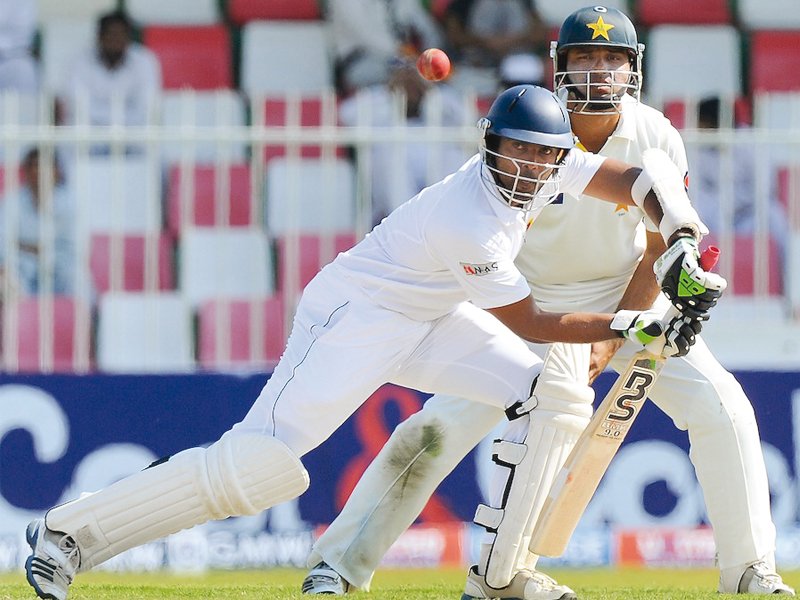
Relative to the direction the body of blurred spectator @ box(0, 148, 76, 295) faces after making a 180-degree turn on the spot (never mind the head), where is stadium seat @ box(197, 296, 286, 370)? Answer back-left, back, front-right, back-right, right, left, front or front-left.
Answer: right

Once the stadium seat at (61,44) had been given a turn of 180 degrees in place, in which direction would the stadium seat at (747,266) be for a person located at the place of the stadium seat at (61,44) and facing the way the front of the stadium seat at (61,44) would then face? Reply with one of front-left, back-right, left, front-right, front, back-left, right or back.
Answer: back-right

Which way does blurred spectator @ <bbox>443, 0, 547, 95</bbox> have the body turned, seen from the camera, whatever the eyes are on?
toward the camera

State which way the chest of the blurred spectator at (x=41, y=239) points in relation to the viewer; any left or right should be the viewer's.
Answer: facing the viewer

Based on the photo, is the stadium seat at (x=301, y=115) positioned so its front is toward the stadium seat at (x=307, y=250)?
yes

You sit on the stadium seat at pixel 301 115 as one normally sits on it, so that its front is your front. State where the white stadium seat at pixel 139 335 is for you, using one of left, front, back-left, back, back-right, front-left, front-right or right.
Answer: front-right

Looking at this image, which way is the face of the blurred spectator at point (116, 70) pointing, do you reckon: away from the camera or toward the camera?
toward the camera

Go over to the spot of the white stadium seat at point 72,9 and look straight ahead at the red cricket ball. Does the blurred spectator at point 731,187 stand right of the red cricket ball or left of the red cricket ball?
left

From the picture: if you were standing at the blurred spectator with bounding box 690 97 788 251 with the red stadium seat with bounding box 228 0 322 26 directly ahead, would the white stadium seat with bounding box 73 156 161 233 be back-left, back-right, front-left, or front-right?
front-left

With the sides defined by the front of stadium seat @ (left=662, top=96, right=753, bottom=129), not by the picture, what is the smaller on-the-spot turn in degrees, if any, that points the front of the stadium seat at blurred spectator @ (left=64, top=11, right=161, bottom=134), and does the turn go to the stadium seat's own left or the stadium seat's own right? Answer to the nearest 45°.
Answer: approximately 90° to the stadium seat's own right

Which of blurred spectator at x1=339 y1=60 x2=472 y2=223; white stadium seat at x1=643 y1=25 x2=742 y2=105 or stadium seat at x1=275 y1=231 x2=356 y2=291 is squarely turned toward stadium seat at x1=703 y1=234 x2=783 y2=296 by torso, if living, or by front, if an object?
the white stadium seat

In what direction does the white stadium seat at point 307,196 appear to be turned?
toward the camera

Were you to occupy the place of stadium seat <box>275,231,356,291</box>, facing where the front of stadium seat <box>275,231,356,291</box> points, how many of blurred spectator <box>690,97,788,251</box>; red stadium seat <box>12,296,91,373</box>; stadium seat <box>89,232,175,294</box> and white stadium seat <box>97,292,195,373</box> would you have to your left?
1

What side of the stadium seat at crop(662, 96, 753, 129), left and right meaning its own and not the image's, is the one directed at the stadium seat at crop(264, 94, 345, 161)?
right

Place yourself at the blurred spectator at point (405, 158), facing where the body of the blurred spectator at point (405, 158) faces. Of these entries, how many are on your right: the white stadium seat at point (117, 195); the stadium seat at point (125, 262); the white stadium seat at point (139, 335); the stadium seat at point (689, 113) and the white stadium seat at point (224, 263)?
4

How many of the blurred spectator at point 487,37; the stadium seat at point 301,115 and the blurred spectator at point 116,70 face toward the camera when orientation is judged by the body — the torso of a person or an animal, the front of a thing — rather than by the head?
3

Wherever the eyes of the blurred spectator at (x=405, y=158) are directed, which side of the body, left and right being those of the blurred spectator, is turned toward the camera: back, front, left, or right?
front
